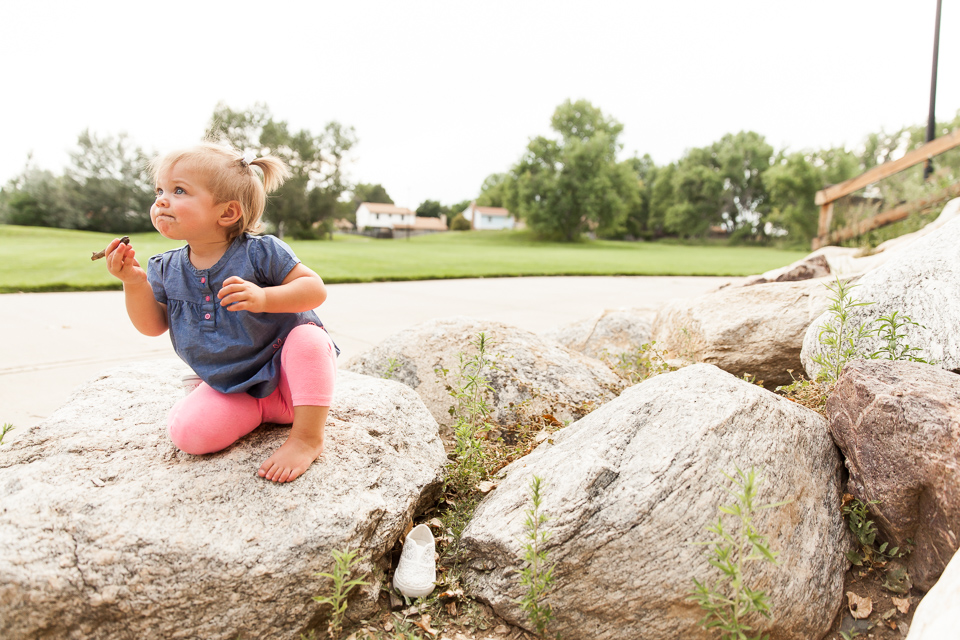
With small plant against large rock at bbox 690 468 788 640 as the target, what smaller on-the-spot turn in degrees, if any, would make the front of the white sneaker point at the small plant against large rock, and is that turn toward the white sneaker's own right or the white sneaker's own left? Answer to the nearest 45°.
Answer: approximately 45° to the white sneaker's own left

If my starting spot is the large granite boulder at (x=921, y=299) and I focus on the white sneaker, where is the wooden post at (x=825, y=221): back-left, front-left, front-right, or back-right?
back-right

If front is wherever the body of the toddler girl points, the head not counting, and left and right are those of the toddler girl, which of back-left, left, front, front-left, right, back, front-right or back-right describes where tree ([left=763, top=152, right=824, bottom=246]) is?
back

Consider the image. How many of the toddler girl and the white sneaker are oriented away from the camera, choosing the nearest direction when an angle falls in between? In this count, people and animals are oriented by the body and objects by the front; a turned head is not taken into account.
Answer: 0

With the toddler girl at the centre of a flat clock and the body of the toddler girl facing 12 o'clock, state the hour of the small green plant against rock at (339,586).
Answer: The small green plant against rock is roughly at 10 o'clock from the toddler girl.

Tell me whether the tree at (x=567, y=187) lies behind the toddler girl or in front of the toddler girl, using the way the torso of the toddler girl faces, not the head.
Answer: behind

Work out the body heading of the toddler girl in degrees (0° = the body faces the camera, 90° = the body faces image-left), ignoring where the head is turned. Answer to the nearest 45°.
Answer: approximately 45°

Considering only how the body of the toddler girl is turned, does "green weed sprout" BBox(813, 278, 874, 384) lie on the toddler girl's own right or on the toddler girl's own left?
on the toddler girl's own left

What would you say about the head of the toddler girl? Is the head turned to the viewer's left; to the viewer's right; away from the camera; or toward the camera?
to the viewer's left

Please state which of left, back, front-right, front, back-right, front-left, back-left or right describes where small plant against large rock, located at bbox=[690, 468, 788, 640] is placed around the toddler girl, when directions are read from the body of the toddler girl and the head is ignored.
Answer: left

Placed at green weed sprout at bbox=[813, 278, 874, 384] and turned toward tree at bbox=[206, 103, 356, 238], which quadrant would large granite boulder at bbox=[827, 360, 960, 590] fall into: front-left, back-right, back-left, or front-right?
back-left

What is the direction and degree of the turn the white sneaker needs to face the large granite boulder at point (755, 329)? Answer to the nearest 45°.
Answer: approximately 135° to its left

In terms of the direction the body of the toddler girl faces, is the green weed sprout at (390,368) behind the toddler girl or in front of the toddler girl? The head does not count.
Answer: behind

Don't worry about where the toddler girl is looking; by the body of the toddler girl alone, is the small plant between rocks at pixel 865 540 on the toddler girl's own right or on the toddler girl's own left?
on the toddler girl's own left

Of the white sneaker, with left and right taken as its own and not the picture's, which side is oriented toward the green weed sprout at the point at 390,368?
back

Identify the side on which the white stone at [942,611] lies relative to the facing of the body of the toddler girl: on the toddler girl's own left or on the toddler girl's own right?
on the toddler girl's own left
